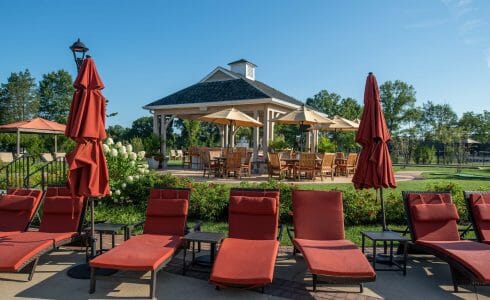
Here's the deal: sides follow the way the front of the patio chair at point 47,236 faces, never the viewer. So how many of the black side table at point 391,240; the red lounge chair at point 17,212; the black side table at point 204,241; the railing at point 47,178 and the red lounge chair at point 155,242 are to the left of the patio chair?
3

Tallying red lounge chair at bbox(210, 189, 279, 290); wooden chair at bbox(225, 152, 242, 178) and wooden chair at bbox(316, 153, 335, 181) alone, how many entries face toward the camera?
1

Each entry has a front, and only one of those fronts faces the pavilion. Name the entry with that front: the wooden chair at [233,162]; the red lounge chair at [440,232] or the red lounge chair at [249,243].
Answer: the wooden chair

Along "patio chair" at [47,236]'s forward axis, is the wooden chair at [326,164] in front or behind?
behind

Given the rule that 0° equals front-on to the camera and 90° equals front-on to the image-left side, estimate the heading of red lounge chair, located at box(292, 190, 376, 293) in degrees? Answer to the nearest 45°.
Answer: approximately 0°

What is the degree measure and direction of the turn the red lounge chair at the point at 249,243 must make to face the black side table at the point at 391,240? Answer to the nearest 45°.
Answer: approximately 90° to its left

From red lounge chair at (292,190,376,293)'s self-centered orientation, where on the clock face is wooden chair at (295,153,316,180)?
The wooden chair is roughly at 6 o'clock from the red lounge chair.

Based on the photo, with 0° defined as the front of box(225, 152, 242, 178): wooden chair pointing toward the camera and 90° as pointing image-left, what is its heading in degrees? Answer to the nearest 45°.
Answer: approximately 180°

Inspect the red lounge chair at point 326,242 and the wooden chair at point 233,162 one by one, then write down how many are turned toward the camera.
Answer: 1

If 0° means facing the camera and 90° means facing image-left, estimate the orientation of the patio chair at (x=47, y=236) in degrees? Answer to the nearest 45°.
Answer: approximately 45°

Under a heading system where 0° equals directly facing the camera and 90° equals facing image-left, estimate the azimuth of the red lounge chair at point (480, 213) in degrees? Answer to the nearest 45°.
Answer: approximately 315°

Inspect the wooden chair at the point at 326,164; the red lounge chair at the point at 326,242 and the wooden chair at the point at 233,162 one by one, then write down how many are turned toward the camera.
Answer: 1

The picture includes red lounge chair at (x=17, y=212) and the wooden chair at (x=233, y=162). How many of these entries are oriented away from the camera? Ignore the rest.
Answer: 1
